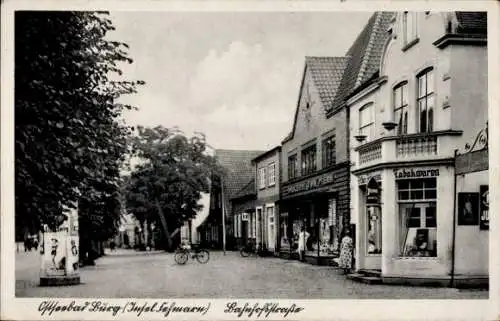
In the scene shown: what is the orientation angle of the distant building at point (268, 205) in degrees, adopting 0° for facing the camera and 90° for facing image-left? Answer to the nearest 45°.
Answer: approximately 45°

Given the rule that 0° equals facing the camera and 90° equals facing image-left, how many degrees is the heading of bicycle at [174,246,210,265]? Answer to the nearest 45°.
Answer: approximately 90°

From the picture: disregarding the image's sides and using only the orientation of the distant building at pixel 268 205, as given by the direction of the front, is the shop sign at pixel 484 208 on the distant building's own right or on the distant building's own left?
on the distant building's own left

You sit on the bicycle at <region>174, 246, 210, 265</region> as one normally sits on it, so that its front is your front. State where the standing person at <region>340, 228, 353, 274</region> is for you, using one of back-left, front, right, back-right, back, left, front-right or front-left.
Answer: back
